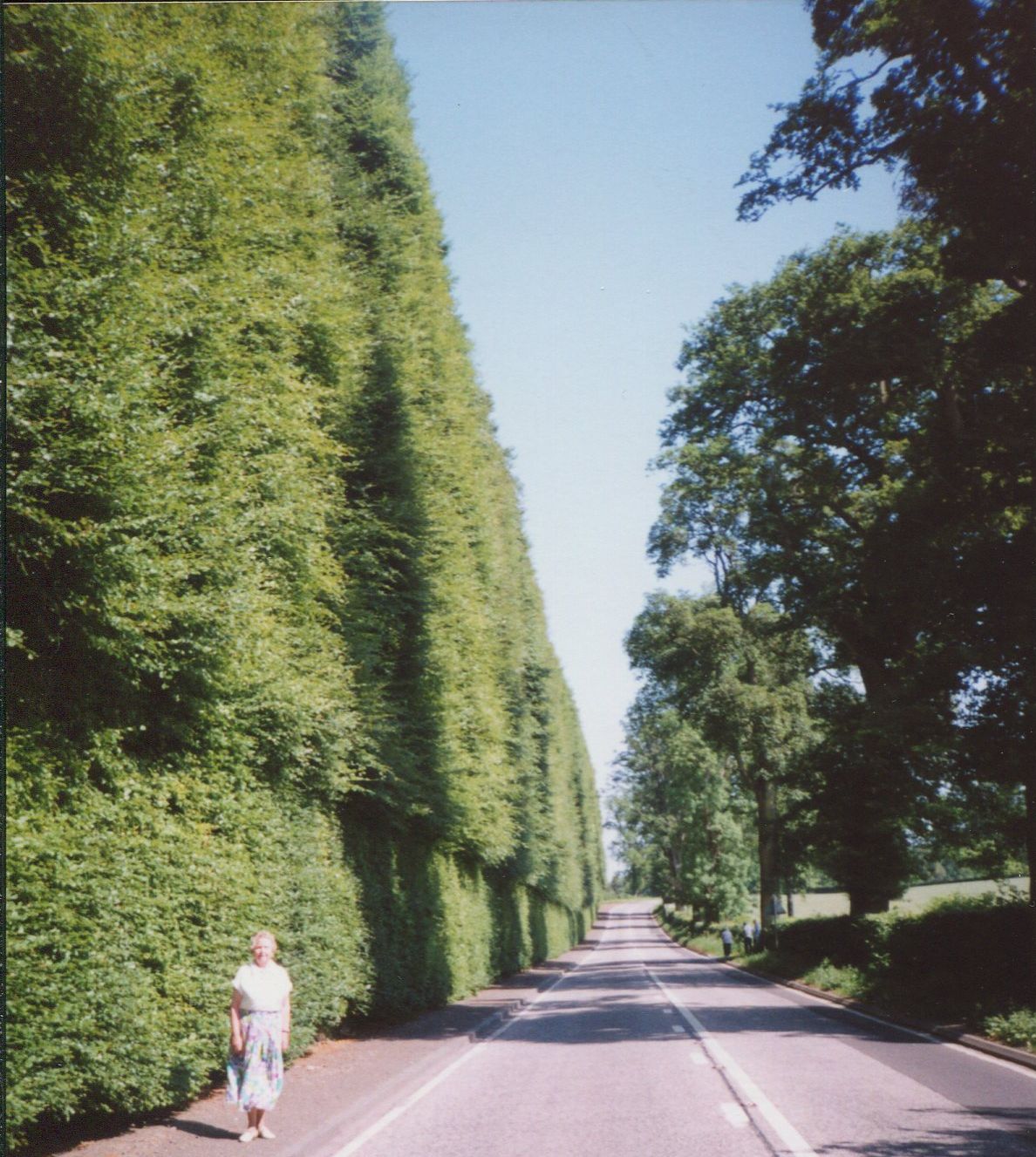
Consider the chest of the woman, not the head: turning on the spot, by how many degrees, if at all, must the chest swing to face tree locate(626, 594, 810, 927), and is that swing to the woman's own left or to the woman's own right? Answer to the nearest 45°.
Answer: approximately 135° to the woman's own left

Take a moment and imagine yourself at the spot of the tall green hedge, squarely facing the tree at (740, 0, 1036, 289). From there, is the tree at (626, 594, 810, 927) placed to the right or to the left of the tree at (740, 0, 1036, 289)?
left

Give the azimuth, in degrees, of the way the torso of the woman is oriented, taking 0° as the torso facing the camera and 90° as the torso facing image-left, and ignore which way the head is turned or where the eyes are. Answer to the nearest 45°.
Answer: approximately 0°
